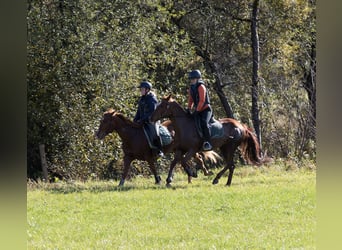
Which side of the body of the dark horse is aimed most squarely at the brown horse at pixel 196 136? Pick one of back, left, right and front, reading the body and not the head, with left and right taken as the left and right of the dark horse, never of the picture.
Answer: back

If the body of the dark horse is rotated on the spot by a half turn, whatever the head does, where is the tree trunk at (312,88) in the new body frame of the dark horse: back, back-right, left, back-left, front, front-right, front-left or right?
front-left

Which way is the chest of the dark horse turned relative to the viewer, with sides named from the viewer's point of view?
facing to the left of the viewer

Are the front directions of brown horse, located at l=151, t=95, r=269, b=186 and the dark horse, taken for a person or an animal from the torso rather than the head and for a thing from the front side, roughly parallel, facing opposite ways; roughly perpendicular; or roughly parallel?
roughly parallel

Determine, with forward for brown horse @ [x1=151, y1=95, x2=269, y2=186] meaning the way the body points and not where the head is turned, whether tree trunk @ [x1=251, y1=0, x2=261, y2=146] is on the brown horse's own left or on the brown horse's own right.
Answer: on the brown horse's own right

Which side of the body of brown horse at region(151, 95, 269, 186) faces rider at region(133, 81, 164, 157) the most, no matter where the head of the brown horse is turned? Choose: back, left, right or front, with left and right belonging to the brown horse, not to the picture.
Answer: front

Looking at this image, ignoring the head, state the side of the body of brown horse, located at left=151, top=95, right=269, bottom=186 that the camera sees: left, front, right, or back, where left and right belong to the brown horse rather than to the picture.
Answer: left

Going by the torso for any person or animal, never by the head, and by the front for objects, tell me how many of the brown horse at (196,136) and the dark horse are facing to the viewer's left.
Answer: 2
